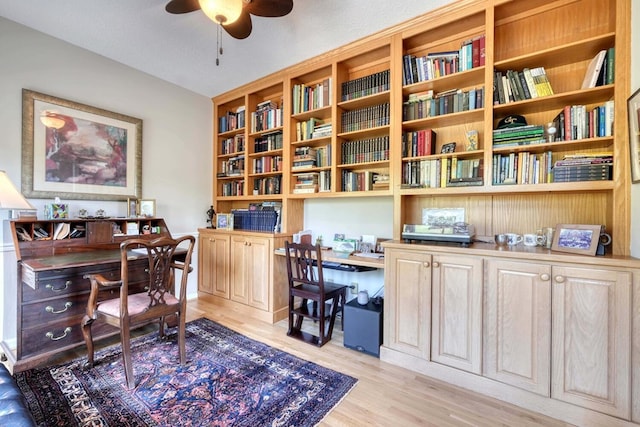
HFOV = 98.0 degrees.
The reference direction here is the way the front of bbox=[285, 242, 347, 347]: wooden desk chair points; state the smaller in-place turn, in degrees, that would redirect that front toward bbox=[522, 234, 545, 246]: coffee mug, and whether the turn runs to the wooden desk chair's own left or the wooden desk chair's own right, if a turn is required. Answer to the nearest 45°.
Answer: approximately 45° to the wooden desk chair's own right

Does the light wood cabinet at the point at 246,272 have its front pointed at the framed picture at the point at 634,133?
no

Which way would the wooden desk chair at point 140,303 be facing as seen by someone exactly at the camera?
facing away from the viewer and to the left of the viewer

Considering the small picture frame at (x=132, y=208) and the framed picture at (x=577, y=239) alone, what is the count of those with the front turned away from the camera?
0

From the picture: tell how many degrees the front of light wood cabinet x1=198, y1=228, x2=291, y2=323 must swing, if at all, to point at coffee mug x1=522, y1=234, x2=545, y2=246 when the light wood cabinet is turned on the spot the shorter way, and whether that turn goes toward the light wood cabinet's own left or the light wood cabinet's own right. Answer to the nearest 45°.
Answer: approximately 90° to the light wood cabinet's own left

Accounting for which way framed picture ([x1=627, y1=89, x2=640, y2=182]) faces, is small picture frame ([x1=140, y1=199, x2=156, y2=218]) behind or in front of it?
in front

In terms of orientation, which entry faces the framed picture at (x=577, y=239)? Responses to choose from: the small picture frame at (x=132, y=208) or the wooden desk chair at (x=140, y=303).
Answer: the small picture frame

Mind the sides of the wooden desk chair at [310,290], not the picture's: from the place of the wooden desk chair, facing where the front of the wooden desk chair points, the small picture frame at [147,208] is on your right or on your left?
on your left

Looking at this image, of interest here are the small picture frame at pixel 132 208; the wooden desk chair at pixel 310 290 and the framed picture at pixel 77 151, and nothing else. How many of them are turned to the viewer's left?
0

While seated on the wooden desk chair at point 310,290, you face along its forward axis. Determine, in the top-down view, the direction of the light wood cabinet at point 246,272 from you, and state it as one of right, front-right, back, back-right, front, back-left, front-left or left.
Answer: left

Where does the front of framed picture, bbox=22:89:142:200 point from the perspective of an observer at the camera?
facing the viewer and to the right of the viewer

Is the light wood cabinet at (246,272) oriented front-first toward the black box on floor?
no

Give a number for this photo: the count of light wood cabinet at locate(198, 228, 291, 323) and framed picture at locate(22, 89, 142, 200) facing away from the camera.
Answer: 0

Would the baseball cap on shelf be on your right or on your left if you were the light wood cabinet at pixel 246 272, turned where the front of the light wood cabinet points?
on your left

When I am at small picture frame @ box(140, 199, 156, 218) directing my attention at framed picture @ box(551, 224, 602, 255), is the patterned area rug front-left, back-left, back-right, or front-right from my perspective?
front-right

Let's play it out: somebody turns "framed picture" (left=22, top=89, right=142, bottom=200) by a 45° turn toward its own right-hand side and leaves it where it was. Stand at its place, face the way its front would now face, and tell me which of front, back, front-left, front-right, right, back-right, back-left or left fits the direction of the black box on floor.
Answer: front-left

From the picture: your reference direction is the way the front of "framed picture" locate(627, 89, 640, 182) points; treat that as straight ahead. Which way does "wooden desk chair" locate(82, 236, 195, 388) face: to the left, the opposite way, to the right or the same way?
the same way

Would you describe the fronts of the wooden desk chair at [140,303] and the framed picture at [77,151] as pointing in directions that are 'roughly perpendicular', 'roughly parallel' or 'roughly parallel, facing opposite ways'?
roughly parallel, facing opposite ways

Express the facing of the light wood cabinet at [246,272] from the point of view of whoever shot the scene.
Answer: facing the viewer and to the left of the viewer

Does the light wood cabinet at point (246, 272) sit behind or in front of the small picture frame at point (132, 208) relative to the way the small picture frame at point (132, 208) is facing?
in front

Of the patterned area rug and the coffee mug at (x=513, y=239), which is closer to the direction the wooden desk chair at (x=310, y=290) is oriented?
the coffee mug
